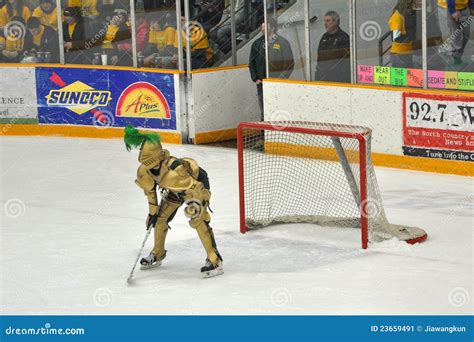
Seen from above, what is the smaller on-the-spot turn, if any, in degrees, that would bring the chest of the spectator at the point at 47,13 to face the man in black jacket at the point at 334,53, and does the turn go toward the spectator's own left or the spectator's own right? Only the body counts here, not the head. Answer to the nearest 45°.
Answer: approximately 45° to the spectator's own left

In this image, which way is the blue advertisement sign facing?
toward the camera

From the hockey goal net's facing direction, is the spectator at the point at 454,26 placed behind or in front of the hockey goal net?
behind

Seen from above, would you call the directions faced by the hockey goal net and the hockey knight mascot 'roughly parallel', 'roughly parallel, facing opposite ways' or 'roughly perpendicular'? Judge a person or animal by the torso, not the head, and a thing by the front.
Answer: roughly parallel

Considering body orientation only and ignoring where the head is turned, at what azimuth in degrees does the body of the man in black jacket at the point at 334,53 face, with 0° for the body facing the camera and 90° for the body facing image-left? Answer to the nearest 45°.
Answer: approximately 45°

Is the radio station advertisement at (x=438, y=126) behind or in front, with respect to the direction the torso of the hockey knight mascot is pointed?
behind

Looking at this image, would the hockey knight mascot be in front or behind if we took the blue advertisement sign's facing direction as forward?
in front

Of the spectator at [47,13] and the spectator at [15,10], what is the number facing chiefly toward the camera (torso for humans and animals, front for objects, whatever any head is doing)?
2

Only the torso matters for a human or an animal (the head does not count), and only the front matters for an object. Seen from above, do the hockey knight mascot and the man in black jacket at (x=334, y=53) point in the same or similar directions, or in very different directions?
same or similar directions

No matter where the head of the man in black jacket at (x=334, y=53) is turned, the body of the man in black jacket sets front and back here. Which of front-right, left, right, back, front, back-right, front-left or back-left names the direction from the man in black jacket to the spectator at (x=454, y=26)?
left

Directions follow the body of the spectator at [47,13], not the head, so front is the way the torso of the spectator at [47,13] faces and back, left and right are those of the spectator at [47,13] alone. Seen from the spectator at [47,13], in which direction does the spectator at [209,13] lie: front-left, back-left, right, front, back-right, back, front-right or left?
front-left

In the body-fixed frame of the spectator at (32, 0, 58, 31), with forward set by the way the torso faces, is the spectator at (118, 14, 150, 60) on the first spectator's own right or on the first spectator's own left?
on the first spectator's own left

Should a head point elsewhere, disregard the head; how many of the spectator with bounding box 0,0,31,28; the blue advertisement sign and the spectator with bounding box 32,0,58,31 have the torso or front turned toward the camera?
3

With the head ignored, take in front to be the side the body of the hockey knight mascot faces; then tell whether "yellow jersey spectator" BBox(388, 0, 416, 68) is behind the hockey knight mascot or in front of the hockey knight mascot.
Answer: behind

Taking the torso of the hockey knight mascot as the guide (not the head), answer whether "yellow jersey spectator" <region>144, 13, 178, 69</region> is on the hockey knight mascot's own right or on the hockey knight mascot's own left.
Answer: on the hockey knight mascot's own right

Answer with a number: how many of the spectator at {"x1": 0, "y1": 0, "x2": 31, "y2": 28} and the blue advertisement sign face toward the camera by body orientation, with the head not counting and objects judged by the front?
2

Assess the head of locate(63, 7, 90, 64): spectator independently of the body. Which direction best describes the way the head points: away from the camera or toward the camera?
toward the camera

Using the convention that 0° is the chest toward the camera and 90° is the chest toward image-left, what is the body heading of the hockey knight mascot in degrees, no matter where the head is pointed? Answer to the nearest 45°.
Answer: approximately 45°

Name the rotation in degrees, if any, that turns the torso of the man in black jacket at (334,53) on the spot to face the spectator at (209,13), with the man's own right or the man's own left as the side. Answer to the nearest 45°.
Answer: approximately 90° to the man's own right
